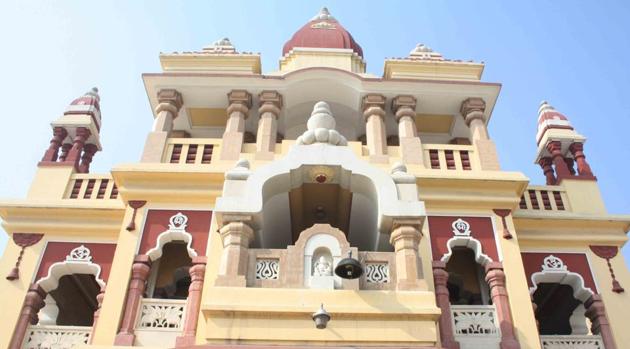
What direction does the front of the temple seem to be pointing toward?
toward the camera
